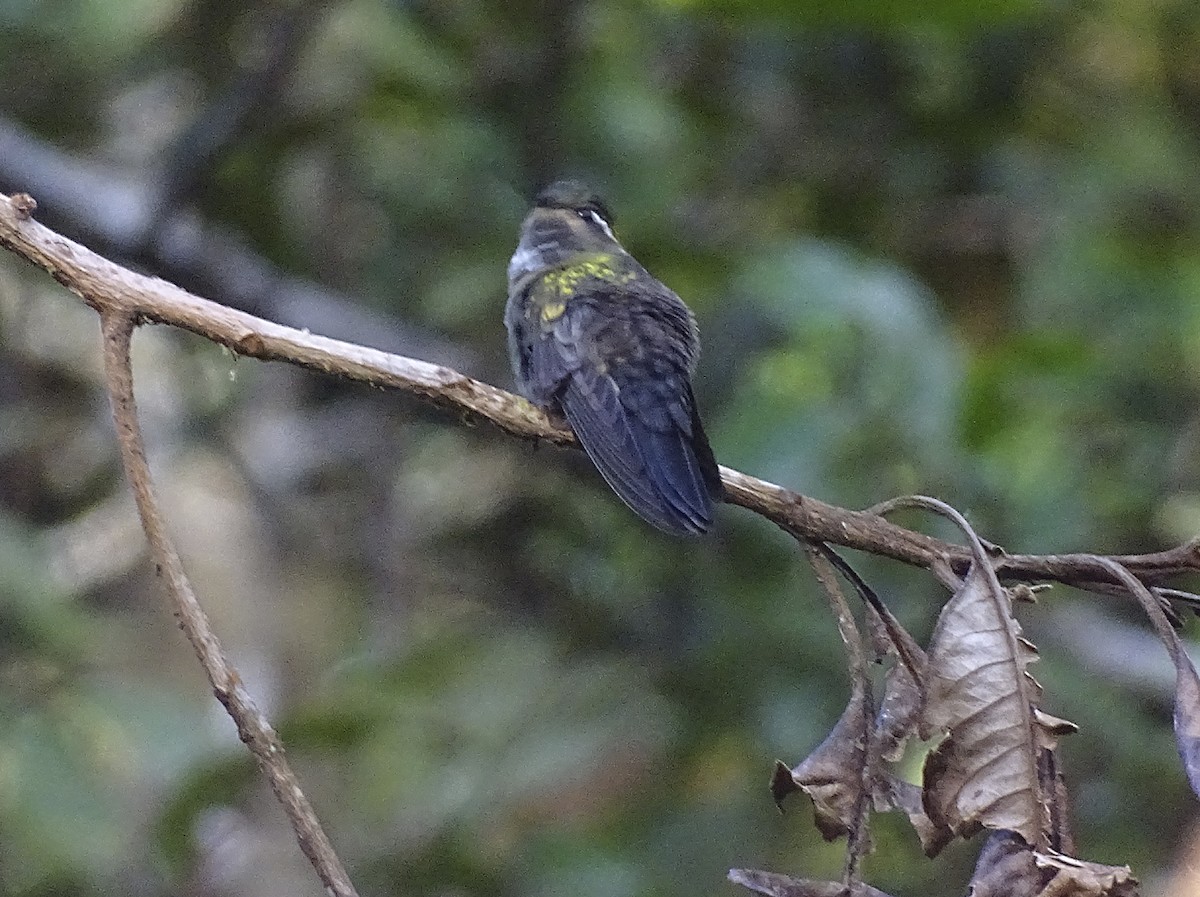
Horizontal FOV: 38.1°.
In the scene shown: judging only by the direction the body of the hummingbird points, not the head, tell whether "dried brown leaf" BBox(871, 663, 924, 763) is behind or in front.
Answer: behind

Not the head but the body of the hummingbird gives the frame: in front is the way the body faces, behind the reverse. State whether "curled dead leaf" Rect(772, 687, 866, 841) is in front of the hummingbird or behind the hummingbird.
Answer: behind

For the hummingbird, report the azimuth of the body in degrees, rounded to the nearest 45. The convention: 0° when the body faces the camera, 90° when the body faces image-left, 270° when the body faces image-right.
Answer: approximately 135°
